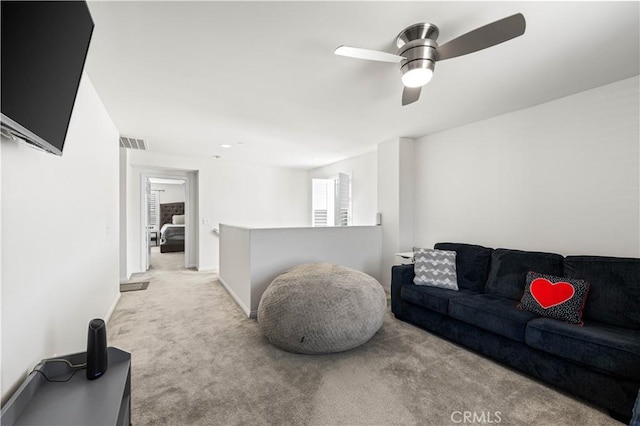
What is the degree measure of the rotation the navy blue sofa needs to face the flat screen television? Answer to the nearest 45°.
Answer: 0° — it already faces it

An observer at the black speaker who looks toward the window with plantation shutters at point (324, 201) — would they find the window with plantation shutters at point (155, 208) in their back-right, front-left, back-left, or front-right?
front-left

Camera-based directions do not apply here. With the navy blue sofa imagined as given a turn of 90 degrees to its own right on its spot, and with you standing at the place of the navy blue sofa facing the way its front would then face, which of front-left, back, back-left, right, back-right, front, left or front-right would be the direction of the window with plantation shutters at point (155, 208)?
front-left

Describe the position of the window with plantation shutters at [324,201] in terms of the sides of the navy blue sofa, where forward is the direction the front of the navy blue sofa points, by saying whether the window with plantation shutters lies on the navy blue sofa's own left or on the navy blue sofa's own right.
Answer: on the navy blue sofa's own right

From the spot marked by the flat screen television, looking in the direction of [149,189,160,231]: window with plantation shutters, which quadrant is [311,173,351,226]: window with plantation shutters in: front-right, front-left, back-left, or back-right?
front-right

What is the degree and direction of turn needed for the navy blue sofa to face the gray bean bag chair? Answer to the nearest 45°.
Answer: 0° — it already faces it

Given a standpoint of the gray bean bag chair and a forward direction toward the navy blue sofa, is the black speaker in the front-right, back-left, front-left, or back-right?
back-right

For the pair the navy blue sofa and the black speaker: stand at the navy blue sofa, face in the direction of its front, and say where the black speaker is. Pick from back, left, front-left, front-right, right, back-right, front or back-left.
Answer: front

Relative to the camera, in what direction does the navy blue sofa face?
facing the viewer and to the left of the viewer
